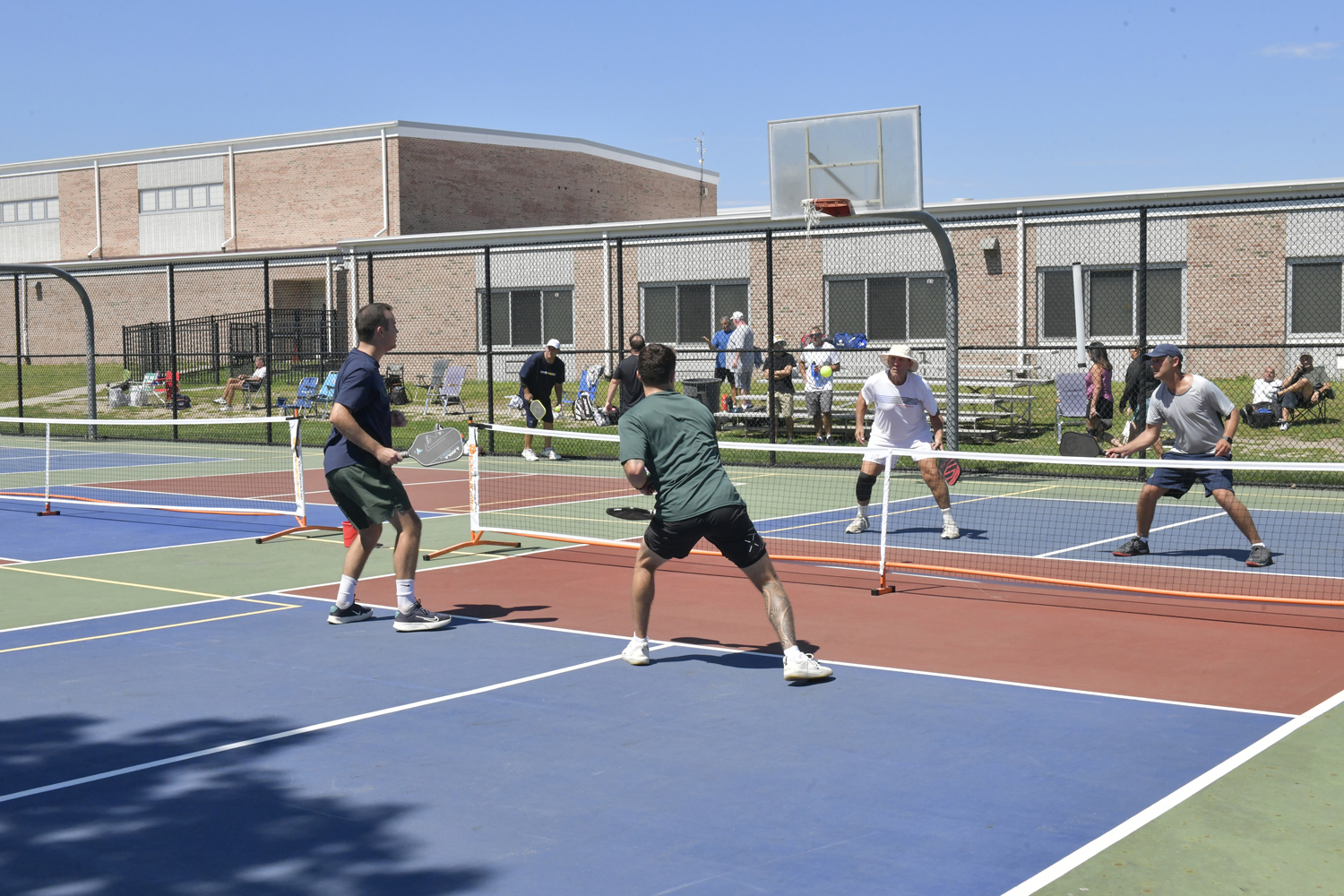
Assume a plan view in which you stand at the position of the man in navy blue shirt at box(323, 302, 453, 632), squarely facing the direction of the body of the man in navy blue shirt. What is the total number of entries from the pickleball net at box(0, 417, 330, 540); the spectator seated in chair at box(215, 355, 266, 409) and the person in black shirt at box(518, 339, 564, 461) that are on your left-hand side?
3

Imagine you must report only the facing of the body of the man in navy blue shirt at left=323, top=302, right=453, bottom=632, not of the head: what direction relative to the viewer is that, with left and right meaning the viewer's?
facing to the right of the viewer

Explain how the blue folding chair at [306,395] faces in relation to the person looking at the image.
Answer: facing the viewer and to the left of the viewer

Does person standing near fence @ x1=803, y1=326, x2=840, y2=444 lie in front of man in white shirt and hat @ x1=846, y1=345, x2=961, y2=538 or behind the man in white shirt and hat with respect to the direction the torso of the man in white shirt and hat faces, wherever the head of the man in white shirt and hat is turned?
behind

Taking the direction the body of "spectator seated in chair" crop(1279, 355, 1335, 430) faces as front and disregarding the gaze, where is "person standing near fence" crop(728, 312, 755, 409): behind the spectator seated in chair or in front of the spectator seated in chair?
in front

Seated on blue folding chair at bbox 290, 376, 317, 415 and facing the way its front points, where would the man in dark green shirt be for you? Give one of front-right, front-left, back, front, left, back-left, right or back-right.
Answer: front-left

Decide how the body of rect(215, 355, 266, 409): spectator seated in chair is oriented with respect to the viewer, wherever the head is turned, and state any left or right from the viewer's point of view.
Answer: facing to the left of the viewer

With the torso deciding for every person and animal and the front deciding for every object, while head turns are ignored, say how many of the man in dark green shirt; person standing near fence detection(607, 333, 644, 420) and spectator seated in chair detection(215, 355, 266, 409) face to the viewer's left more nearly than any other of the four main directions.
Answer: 1

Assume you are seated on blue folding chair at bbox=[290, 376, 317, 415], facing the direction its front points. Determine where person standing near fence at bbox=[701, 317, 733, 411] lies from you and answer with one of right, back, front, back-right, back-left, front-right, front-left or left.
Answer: left

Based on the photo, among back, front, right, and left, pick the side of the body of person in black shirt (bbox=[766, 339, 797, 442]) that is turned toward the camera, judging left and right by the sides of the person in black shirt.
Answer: front

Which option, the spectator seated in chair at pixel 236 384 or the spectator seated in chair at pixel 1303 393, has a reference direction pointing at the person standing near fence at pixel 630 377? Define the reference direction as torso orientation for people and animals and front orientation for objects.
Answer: the spectator seated in chair at pixel 1303 393

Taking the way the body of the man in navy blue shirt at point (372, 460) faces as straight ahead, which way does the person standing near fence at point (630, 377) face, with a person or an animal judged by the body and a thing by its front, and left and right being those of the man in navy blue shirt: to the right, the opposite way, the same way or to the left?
to the left

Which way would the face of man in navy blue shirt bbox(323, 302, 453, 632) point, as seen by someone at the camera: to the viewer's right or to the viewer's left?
to the viewer's right

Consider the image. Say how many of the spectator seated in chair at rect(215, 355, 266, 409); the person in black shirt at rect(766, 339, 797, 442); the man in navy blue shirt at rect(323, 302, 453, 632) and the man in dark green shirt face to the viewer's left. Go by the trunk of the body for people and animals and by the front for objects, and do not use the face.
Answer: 1

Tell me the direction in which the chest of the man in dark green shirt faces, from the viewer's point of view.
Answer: away from the camera

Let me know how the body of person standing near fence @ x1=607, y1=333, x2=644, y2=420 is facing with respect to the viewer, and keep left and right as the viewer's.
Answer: facing away from the viewer

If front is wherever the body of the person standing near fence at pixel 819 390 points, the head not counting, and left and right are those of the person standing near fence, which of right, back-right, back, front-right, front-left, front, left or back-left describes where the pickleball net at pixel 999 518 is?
front
